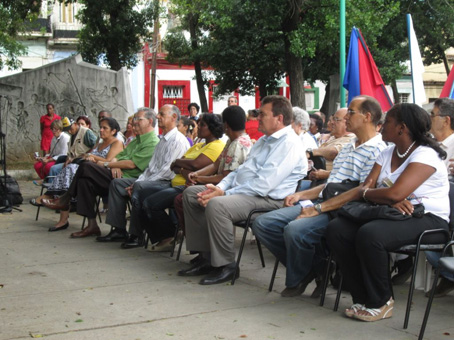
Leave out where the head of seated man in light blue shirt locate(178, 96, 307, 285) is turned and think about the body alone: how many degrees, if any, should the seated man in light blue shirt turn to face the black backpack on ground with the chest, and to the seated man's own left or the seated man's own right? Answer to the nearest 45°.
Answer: approximately 45° to the seated man's own right

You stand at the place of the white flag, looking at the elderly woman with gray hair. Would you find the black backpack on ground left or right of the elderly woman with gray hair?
right

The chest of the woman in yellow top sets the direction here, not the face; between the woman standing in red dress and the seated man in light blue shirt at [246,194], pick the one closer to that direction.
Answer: the woman standing in red dress

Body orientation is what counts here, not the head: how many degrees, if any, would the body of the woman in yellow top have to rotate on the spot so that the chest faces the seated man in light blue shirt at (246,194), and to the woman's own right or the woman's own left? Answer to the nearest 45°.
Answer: approximately 135° to the woman's own left

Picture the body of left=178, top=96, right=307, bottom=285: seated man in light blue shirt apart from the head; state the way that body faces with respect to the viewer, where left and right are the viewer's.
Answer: facing to the left of the viewer

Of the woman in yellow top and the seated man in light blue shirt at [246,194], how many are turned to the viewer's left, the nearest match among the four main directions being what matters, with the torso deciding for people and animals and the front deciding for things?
2

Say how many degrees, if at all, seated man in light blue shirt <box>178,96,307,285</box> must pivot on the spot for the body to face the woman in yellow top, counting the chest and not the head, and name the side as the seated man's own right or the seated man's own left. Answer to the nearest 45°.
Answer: approximately 45° to the seated man's own right

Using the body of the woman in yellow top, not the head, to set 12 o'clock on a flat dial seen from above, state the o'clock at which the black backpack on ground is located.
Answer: The black backpack on ground is roughly at 2 o'clock from the woman in yellow top.

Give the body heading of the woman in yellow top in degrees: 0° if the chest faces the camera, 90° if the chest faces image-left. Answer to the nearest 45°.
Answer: approximately 90°
